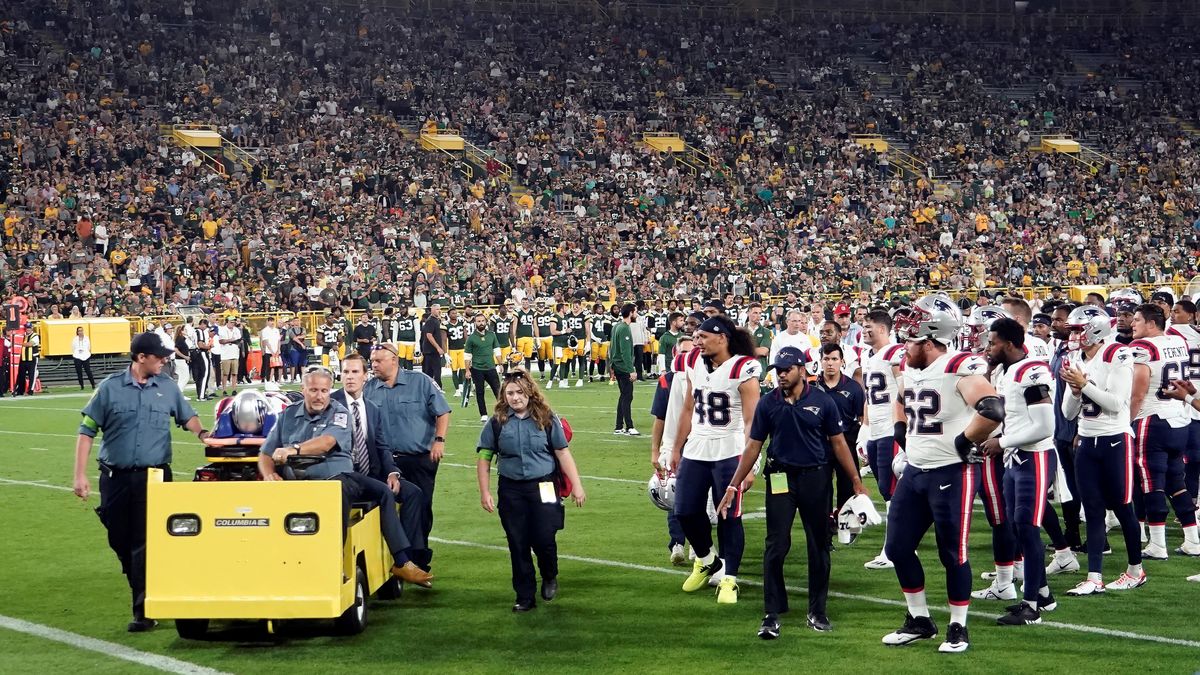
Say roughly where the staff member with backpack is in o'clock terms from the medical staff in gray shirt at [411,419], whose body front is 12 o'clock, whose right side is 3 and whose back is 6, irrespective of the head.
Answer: The staff member with backpack is roughly at 9 o'clock from the medical staff in gray shirt.

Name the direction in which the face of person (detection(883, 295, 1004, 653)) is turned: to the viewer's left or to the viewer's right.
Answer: to the viewer's left

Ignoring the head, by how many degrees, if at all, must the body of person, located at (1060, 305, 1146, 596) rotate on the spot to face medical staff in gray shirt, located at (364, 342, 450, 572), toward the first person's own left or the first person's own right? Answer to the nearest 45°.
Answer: approximately 45° to the first person's own right

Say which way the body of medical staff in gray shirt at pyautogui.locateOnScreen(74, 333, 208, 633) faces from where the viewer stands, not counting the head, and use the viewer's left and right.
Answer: facing the viewer

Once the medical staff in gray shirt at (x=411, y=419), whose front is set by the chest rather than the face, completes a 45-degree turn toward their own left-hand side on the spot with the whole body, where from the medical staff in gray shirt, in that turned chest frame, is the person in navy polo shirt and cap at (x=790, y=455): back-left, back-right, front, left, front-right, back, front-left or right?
front-left

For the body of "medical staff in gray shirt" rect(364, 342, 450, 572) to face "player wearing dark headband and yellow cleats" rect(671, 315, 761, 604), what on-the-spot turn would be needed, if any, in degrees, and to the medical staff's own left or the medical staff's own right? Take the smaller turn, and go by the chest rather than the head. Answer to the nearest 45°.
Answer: approximately 90° to the medical staff's own left

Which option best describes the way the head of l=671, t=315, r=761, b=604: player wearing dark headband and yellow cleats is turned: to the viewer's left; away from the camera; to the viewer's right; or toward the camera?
to the viewer's left

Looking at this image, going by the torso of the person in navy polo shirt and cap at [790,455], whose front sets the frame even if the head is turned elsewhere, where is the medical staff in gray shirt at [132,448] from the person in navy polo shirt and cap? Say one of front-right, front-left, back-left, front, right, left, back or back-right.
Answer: right

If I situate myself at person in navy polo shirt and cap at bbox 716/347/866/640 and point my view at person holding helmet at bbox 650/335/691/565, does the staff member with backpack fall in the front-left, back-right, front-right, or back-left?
front-left

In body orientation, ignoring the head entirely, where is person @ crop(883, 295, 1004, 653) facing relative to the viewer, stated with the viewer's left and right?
facing the viewer and to the left of the viewer

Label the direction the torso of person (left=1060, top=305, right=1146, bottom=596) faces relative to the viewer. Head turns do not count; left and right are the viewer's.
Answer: facing the viewer and to the left of the viewer

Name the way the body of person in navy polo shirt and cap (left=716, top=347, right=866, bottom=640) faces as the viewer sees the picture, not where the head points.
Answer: toward the camera

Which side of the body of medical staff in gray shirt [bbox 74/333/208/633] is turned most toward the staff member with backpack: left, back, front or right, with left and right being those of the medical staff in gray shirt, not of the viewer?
left

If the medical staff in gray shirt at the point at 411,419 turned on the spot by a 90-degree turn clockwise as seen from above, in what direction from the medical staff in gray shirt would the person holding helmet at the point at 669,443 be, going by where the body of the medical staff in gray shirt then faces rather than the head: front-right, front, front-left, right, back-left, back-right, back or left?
back-right

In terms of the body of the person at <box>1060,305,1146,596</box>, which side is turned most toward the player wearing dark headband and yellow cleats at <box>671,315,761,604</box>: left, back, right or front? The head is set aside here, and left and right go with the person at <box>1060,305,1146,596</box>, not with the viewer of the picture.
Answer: front

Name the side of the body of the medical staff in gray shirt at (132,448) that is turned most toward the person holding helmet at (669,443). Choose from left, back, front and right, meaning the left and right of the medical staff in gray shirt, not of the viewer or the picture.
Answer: left

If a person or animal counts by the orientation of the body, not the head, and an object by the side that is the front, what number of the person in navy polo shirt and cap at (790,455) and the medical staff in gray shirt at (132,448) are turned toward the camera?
2

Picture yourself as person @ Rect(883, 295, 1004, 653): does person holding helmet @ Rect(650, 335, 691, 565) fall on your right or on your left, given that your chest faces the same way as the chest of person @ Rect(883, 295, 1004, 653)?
on your right
